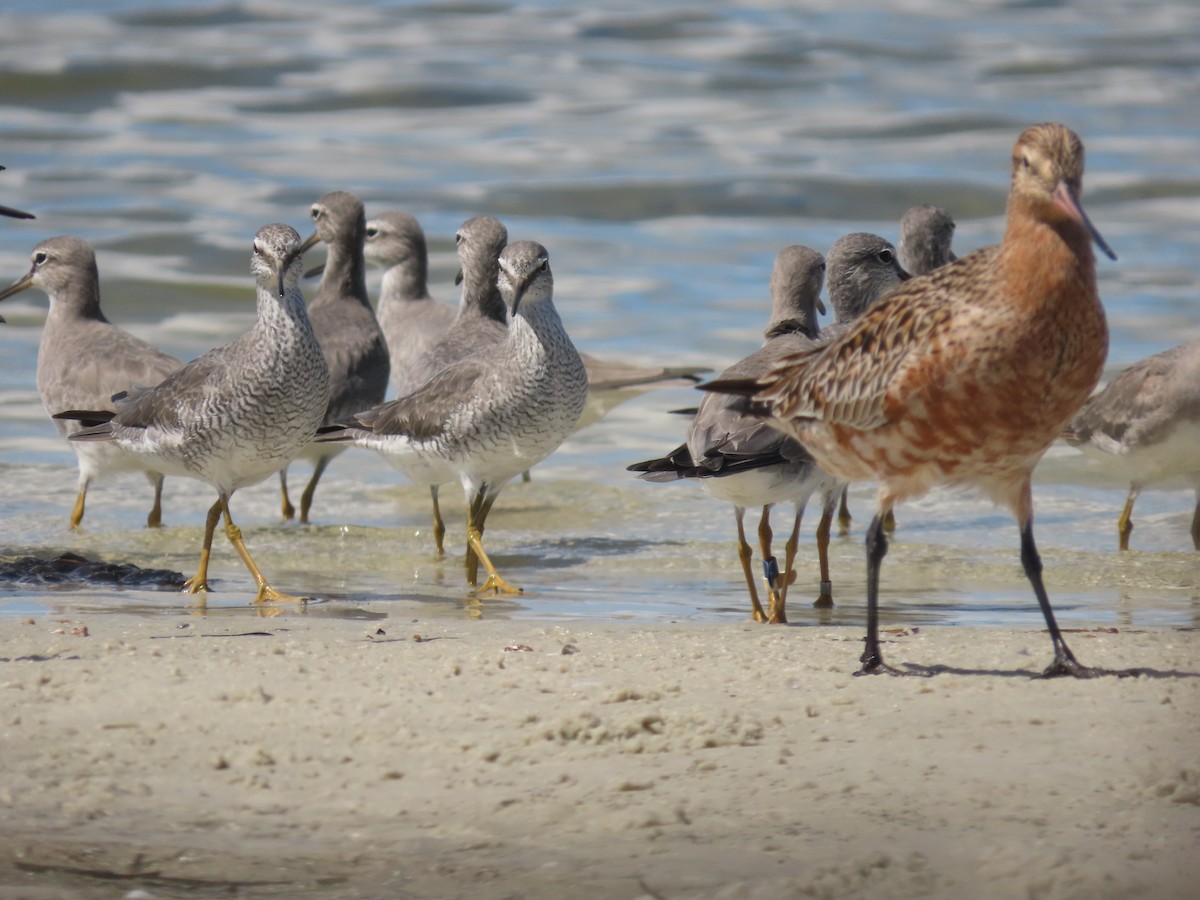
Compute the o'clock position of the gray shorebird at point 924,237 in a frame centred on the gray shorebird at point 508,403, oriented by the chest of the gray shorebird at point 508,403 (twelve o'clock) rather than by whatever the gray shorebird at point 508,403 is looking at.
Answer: the gray shorebird at point 924,237 is roughly at 9 o'clock from the gray shorebird at point 508,403.

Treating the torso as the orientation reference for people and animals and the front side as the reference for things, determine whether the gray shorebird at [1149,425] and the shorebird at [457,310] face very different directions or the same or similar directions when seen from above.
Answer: very different directions

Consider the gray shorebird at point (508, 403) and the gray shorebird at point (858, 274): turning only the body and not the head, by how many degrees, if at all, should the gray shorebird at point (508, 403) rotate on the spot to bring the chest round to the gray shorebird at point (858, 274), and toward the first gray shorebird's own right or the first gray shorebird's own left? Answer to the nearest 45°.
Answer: approximately 45° to the first gray shorebird's own left

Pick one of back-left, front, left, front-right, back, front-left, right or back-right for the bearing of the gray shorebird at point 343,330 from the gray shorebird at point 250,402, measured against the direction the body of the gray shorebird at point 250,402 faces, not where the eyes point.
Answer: back-left

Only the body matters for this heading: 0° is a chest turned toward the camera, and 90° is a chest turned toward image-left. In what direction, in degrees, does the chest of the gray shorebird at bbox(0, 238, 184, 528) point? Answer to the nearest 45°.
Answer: approximately 90°

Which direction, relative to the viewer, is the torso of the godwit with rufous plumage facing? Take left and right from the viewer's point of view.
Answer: facing the viewer and to the right of the viewer

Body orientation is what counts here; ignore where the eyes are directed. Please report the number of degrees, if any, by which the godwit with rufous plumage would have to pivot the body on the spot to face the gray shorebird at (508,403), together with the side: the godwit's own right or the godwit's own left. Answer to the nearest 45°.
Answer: approximately 180°

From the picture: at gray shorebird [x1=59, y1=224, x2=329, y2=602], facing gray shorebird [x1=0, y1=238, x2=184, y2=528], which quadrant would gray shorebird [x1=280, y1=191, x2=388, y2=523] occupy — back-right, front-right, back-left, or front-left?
front-right

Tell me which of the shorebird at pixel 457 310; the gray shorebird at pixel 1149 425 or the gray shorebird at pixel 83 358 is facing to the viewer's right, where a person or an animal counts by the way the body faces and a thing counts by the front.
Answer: the gray shorebird at pixel 1149 425

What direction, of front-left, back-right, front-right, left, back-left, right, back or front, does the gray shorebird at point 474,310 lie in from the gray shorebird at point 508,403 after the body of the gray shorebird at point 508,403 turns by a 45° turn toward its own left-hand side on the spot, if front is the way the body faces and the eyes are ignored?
left

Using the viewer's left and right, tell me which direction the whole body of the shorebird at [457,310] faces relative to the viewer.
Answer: facing to the left of the viewer

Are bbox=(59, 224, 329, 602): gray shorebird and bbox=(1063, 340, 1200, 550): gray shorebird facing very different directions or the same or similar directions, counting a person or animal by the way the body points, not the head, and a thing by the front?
same or similar directions

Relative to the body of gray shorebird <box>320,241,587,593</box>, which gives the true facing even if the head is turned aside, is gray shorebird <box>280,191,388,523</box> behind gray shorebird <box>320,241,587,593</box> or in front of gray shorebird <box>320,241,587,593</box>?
behind

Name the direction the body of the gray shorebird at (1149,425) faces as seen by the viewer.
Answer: to the viewer's right
